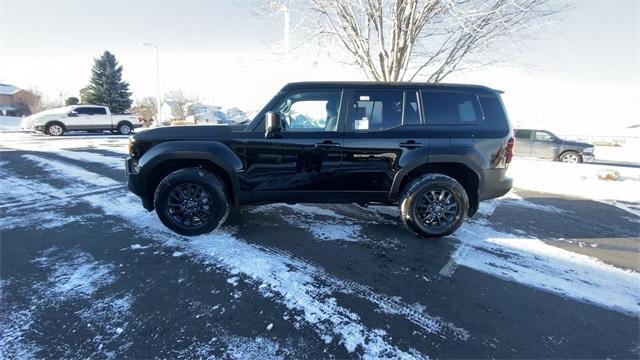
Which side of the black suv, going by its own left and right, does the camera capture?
left

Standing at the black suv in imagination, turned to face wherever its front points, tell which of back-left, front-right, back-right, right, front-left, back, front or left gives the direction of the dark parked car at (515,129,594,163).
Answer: back-right

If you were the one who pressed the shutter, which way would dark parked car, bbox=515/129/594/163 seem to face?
facing to the right of the viewer

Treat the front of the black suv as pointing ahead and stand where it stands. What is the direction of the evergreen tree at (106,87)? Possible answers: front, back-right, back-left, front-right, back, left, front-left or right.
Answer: front-right

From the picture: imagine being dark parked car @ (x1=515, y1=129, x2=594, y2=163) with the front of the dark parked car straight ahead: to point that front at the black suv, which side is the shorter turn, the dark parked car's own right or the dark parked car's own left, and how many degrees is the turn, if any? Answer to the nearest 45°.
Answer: approximately 90° to the dark parked car's own right

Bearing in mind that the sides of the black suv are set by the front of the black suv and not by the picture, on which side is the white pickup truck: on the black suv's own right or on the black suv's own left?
on the black suv's own right

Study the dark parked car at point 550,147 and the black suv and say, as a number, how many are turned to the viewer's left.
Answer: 1

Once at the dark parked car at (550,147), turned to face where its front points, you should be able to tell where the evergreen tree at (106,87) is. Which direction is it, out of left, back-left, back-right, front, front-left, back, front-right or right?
back

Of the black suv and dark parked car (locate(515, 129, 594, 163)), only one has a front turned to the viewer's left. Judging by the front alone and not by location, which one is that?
the black suv
